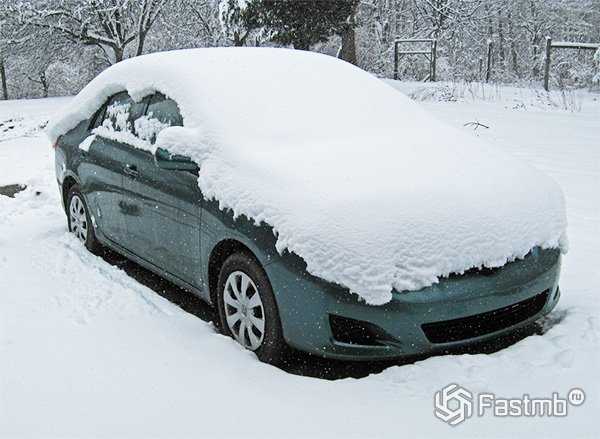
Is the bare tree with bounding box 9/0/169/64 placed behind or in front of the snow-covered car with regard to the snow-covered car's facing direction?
behind

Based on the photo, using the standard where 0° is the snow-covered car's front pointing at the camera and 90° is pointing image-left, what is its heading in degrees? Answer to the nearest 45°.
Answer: approximately 315°

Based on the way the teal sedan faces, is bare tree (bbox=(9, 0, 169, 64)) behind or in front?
behind

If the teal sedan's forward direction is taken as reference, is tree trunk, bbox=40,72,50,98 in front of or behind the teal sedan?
behind
